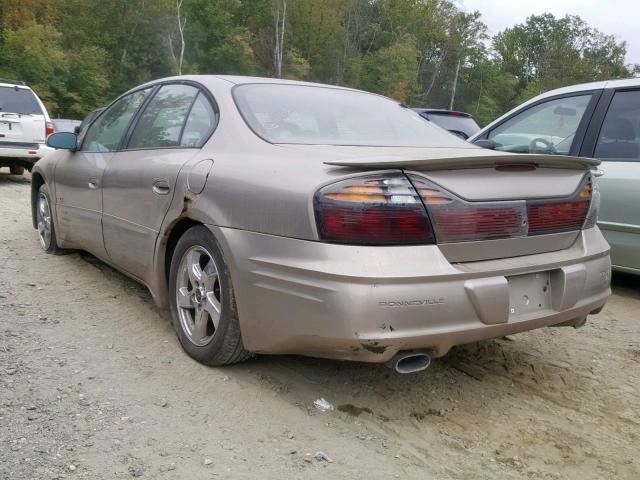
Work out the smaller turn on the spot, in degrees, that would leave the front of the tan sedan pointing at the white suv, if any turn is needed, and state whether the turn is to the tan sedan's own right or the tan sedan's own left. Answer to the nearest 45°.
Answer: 0° — it already faces it

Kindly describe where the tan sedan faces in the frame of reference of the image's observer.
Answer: facing away from the viewer and to the left of the viewer

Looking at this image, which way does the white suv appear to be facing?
away from the camera

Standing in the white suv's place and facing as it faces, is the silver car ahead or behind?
behind

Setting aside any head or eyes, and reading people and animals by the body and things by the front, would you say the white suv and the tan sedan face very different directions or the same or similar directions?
same or similar directions

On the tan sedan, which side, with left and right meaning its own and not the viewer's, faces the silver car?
right

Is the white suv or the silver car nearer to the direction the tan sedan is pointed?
the white suv

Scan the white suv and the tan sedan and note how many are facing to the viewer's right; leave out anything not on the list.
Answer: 0

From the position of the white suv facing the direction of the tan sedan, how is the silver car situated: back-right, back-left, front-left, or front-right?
front-left
